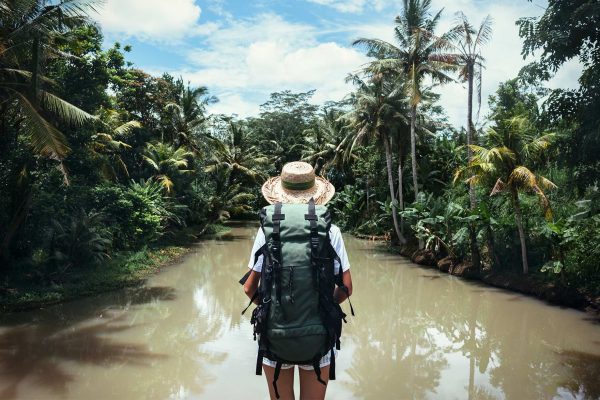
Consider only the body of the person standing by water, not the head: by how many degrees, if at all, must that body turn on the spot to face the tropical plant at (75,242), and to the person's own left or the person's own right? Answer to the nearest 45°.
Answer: approximately 45° to the person's own left

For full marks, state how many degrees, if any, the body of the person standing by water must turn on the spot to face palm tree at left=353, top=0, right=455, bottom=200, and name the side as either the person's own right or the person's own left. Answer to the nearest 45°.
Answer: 0° — they already face it

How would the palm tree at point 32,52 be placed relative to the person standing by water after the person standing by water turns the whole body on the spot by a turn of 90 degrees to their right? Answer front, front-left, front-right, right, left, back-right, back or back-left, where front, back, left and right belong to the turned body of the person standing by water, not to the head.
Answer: back-left

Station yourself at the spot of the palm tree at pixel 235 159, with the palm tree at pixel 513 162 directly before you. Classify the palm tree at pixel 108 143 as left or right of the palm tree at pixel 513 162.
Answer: right

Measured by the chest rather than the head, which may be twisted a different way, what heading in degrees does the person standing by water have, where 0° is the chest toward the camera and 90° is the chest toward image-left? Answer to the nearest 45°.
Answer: approximately 180°

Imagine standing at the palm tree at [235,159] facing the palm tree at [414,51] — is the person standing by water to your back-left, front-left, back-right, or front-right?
front-right

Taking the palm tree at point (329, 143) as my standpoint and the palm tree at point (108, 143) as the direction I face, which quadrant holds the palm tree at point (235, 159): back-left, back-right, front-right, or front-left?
front-right

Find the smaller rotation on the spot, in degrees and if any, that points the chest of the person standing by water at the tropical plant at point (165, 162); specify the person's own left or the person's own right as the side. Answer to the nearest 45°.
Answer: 0° — they already face it

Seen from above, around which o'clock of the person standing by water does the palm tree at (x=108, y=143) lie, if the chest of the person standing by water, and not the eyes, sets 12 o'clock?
The palm tree is roughly at 11 o'clock from the person standing by water.

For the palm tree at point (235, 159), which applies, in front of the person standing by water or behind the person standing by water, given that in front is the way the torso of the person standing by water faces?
in front

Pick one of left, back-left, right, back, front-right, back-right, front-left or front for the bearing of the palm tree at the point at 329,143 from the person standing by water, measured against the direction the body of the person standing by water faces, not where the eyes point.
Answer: front

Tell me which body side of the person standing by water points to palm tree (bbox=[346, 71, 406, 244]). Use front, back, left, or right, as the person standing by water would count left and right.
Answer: front

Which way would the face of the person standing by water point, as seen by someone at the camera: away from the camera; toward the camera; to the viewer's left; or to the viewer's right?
away from the camera
